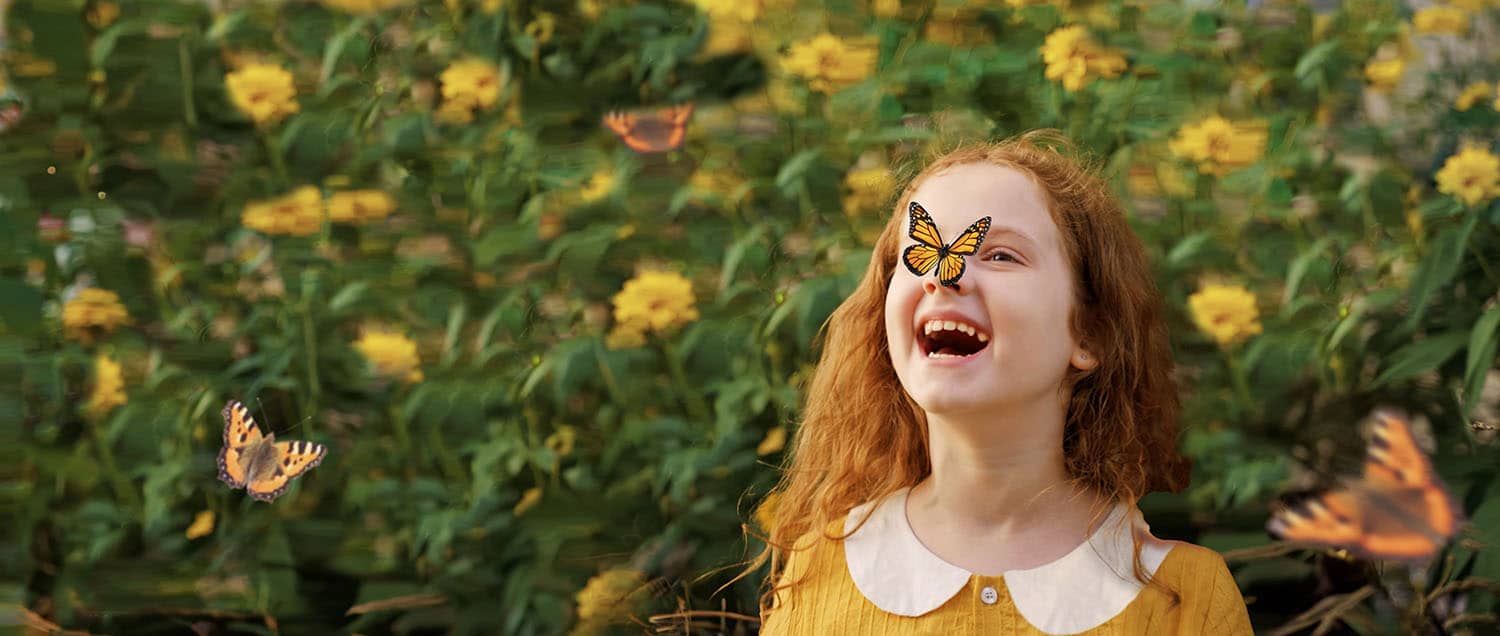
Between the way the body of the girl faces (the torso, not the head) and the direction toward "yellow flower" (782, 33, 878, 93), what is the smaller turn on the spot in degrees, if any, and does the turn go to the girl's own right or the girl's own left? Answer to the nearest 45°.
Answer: approximately 135° to the girl's own right

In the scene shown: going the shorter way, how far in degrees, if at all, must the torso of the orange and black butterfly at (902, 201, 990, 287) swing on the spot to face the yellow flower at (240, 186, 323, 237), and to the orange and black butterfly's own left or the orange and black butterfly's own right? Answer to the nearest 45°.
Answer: approximately 45° to the orange and black butterfly's own left

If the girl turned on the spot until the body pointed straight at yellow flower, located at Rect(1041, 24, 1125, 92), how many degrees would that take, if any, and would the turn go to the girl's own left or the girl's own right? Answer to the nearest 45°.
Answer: approximately 180°

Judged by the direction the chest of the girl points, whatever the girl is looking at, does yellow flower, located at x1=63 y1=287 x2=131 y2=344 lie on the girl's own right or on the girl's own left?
on the girl's own right

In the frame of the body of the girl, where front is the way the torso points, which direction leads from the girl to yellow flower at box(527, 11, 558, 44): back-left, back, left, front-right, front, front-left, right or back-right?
back-right

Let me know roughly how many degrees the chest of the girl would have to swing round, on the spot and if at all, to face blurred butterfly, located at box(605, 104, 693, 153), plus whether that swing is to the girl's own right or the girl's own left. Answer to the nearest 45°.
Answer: approximately 135° to the girl's own right

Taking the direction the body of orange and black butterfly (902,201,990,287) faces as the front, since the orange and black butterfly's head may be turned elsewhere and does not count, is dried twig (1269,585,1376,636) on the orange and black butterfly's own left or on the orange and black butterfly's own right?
on the orange and black butterfly's own right

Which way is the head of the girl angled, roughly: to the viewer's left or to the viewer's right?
to the viewer's left

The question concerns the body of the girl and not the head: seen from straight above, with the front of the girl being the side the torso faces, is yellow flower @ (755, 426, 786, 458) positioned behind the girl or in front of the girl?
behind
